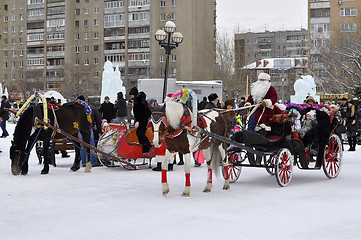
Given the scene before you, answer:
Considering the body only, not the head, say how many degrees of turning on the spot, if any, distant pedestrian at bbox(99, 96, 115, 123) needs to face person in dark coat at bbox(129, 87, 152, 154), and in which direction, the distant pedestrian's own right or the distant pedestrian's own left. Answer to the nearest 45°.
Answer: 0° — they already face them

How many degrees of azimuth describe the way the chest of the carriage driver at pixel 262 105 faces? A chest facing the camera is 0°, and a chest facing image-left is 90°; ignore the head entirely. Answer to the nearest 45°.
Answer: approximately 45°

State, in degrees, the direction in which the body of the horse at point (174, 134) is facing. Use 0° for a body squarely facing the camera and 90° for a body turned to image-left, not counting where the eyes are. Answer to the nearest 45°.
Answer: approximately 45°

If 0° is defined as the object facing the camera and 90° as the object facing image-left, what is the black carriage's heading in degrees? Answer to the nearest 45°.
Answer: approximately 45°
